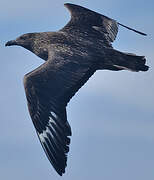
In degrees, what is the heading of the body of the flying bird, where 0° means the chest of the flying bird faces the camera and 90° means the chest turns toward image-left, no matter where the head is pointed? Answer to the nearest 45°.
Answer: approximately 90°
